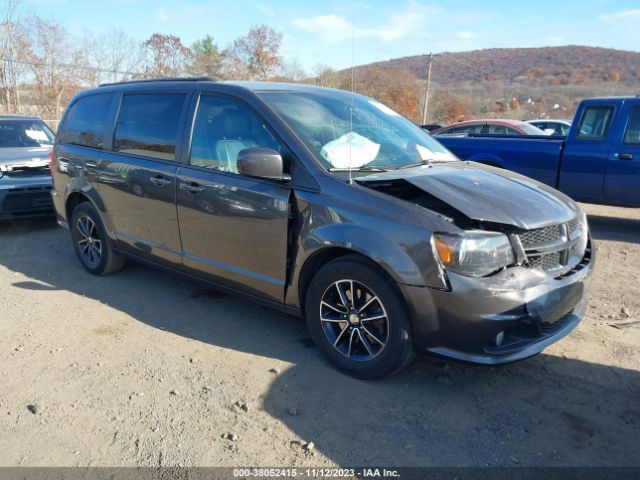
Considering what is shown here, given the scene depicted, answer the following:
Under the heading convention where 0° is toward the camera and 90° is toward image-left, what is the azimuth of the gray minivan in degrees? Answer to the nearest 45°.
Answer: approximately 315°

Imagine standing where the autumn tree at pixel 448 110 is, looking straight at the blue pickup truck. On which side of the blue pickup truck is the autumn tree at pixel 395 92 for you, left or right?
right

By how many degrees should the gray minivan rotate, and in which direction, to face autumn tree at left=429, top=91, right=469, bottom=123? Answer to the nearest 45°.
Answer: approximately 135° to its left

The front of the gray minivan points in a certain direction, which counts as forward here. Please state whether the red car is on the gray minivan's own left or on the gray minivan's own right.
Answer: on the gray minivan's own left

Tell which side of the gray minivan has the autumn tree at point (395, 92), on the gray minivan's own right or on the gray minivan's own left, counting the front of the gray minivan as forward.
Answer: on the gray minivan's own left

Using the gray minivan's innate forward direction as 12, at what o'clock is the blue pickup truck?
The blue pickup truck is roughly at 9 o'clock from the gray minivan.

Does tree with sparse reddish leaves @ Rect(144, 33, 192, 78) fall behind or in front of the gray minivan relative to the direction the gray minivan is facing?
behind

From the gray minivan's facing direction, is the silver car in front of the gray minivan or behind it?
behind
